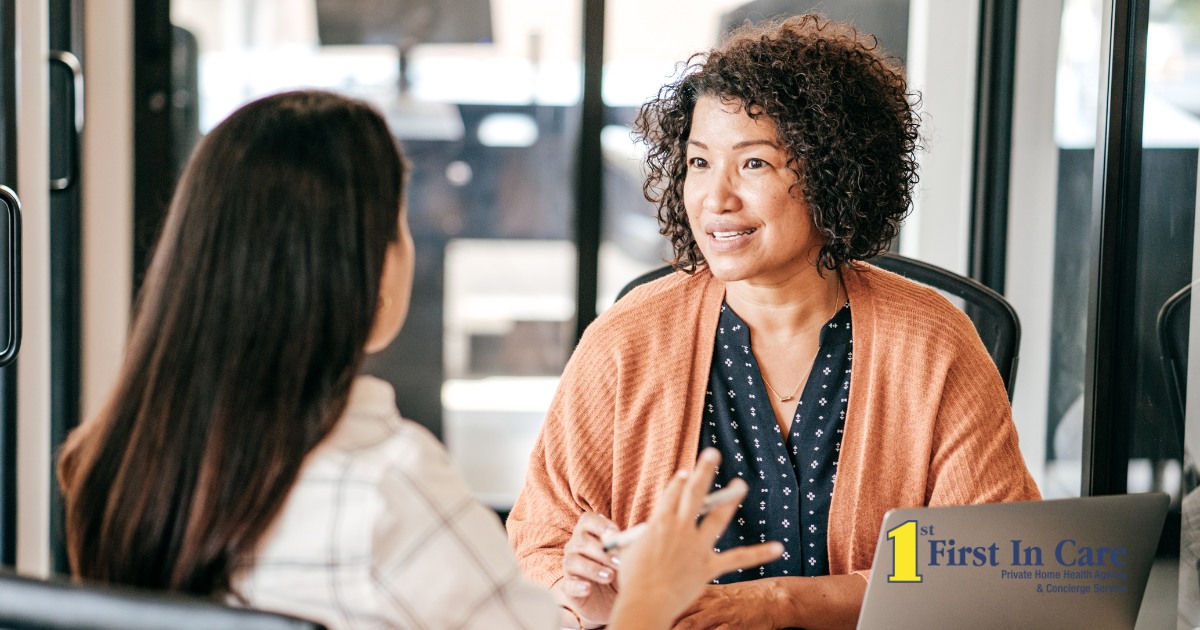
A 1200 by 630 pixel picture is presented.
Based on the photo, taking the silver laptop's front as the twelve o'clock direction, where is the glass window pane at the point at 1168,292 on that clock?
The glass window pane is roughly at 2 o'clock from the silver laptop.

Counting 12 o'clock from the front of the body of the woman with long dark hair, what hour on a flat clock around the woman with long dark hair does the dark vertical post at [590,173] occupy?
The dark vertical post is roughly at 11 o'clock from the woman with long dark hair.

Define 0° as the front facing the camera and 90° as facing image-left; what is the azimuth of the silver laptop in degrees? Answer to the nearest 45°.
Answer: approximately 135°

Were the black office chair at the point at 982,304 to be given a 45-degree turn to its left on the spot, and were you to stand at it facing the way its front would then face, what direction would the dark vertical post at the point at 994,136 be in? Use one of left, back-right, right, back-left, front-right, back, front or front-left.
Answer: back-left

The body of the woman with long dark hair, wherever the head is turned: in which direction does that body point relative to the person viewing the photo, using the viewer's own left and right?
facing away from the viewer and to the right of the viewer

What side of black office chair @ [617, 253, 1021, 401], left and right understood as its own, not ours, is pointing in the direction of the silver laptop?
front

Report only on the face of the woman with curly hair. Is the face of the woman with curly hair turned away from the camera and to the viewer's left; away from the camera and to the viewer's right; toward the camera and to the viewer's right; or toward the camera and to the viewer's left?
toward the camera and to the viewer's left

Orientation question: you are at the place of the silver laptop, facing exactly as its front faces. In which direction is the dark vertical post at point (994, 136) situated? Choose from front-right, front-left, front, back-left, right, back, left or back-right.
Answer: front-right

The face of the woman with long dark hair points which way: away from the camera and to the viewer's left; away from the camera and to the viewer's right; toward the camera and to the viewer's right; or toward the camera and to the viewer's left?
away from the camera and to the viewer's right
